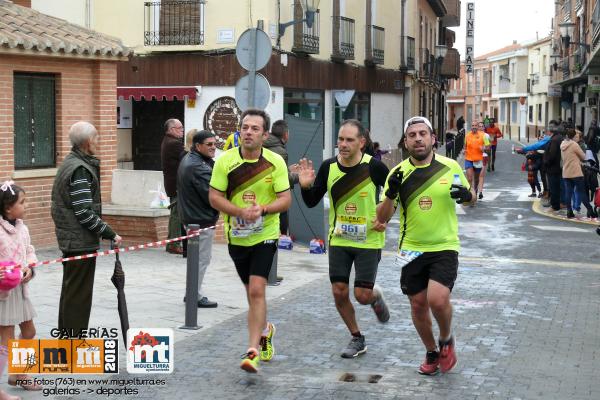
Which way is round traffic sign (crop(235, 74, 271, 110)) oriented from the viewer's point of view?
away from the camera

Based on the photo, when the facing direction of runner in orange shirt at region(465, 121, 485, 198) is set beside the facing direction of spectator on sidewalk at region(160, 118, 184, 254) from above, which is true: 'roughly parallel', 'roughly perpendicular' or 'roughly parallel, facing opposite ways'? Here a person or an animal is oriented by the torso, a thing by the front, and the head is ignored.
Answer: roughly perpendicular

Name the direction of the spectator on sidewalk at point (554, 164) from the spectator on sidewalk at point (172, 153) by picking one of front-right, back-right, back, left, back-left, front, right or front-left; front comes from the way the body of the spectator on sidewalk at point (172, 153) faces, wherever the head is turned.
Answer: front-left

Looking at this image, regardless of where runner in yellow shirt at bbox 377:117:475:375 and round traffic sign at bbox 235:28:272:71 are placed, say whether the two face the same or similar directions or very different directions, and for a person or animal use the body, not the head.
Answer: very different directions

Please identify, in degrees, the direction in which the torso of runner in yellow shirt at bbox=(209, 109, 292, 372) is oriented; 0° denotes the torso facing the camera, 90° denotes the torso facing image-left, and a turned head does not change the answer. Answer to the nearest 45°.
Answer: approximately 0°

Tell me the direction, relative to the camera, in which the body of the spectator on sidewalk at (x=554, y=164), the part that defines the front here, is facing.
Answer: to the viewer's left

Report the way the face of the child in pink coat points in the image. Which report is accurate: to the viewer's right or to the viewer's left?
to the viewer's right

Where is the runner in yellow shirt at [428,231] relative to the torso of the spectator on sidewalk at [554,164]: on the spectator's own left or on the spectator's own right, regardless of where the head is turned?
on the spectator's own left

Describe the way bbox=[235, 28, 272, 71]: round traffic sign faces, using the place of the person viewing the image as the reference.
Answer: facing away from the viewer

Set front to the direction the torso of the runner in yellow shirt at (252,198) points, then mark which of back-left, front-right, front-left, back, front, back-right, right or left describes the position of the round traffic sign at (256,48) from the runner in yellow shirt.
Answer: back

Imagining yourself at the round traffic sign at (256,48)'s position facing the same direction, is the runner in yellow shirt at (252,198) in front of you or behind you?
behind

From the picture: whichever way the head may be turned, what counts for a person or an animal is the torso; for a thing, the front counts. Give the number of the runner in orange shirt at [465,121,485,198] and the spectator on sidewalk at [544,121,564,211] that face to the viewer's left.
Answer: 1

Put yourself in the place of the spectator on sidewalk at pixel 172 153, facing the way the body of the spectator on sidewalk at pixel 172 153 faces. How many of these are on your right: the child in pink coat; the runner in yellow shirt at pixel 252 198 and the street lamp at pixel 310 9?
2

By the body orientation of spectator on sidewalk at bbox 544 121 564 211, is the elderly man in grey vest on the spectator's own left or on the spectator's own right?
on the spectator's own left

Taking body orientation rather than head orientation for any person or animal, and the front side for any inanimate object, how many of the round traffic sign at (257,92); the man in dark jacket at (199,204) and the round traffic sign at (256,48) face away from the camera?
2

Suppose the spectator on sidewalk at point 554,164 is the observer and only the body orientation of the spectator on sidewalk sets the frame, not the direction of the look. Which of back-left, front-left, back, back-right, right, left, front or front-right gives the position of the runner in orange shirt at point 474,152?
front-right

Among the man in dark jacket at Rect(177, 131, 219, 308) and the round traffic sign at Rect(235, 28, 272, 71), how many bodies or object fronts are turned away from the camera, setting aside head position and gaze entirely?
1
